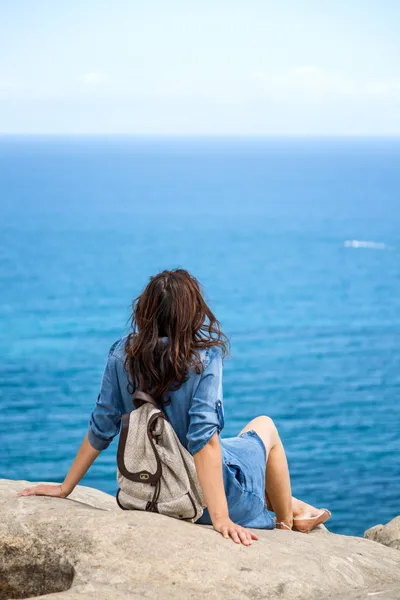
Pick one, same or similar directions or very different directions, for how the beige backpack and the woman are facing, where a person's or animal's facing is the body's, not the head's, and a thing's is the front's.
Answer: very different directions

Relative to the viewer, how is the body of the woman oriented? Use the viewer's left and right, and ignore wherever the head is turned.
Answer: facing away from the viewer and to the right of the viewer

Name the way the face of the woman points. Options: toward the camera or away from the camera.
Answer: away from the camera
